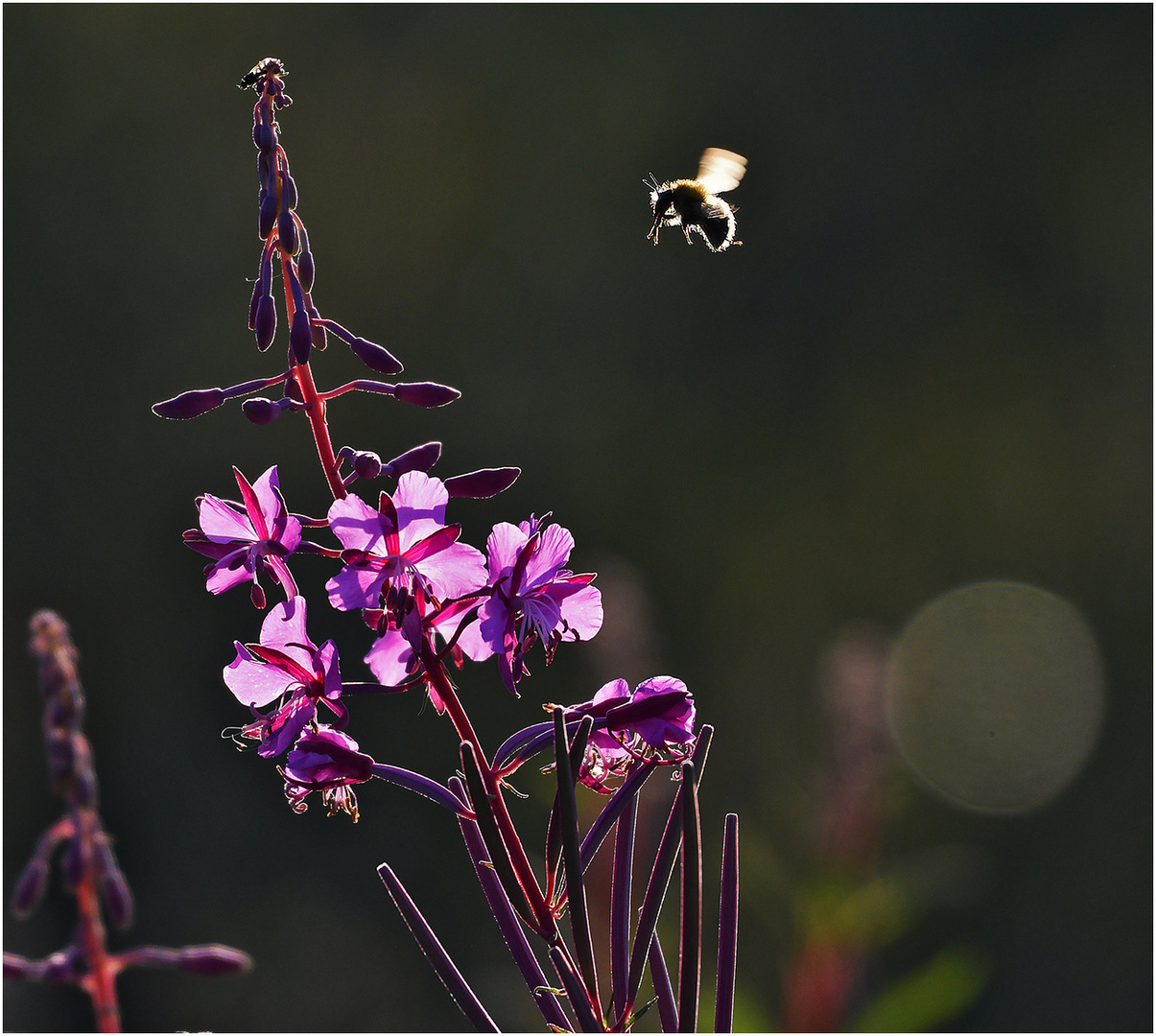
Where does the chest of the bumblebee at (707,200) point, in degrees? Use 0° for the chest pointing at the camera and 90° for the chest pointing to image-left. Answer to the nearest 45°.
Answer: approximately 90°

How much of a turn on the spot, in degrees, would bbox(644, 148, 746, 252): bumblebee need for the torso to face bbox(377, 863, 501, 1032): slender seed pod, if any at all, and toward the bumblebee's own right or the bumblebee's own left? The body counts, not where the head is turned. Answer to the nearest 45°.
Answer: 0° — it already faces it

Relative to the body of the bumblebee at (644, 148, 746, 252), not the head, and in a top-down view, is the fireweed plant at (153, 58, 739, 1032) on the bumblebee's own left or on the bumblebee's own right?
on the bumblebee's own left
